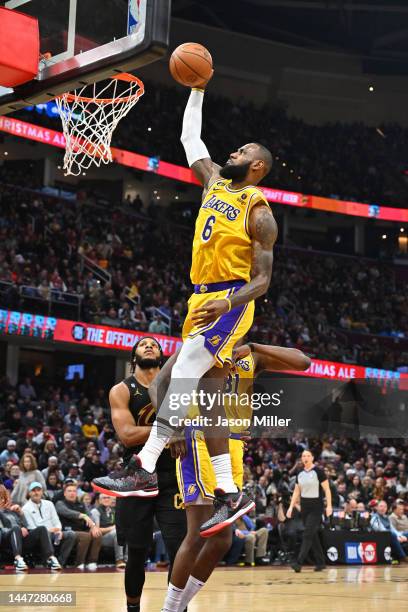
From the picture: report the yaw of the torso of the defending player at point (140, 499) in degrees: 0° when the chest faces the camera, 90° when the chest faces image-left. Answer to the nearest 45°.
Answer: approximately 315°

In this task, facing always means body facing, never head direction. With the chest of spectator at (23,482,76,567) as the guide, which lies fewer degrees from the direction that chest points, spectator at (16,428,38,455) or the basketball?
the basketball

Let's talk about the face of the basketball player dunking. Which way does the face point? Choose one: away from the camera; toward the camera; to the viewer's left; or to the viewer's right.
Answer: to the viewer's left

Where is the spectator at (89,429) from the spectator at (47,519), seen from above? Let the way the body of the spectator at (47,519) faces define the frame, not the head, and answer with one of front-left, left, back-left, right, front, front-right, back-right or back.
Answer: back-left

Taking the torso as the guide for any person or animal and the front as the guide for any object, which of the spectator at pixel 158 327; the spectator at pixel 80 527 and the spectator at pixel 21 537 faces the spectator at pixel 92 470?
the spectator at pixel 158 327

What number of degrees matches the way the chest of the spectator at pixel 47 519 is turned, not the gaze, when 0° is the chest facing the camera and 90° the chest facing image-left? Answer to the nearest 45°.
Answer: approximately 315°

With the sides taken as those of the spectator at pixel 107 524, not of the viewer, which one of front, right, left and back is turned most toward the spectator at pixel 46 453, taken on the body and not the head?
back

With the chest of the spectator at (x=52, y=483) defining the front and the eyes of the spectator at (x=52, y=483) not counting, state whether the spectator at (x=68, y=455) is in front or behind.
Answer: behind

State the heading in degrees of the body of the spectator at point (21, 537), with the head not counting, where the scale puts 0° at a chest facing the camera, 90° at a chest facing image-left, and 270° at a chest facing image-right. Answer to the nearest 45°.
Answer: approximately 315°

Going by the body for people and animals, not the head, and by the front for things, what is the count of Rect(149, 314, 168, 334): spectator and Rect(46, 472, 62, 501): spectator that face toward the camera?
2

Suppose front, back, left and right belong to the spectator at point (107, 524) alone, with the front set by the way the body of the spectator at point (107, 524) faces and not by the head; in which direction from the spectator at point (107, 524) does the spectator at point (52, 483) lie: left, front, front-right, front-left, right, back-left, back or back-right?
back

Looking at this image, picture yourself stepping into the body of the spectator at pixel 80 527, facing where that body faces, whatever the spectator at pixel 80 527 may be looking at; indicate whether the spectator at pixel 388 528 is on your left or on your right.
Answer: on your left

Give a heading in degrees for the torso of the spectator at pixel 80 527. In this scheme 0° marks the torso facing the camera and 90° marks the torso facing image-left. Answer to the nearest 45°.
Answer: approximately 315°

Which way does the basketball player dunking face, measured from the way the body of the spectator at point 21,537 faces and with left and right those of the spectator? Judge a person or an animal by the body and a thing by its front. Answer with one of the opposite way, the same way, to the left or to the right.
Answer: to the right

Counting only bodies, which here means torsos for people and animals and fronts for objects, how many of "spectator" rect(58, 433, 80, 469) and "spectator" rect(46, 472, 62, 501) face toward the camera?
2
